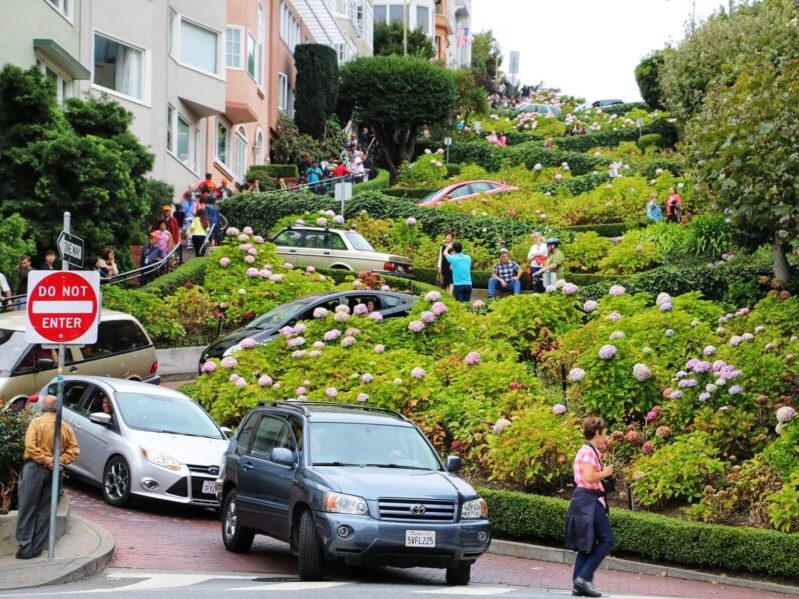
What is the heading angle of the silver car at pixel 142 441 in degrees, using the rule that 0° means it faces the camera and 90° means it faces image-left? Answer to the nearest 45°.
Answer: approximately 315°

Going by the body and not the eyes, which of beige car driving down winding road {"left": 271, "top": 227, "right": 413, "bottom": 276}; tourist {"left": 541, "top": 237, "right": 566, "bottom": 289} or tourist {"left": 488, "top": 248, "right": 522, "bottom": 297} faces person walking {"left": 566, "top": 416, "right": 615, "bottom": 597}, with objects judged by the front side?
tourist {"left": 488, "top": 248, "right": 522, "bottom": 297}

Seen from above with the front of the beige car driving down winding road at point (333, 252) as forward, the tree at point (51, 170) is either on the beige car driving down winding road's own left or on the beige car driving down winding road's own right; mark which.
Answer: on the beige car driving down winding road's own left

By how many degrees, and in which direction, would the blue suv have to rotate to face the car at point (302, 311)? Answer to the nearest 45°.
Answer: approximately 135° to its left

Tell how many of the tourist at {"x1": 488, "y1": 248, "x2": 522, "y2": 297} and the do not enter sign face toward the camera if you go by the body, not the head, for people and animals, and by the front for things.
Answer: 2

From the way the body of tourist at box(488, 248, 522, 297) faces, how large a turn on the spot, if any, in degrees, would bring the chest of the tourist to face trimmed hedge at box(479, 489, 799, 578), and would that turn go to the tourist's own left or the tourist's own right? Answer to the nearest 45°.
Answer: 0° — they already face it
